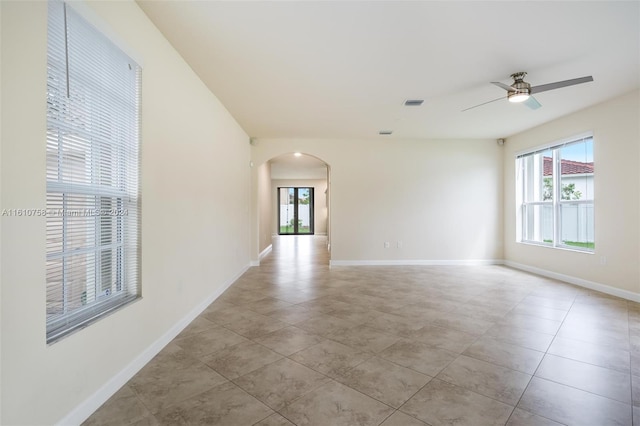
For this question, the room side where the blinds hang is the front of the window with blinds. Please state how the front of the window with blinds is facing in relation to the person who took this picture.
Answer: facing the viewer and to the right of the viewer

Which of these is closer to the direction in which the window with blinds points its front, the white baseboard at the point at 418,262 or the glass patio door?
the white baseboard

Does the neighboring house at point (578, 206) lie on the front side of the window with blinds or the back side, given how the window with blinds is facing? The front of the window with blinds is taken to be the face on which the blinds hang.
on the front side

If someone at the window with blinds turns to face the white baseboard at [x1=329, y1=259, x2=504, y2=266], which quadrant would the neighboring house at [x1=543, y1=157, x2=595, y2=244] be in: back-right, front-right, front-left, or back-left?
front-right

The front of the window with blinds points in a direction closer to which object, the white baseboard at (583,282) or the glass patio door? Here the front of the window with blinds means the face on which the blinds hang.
the white baseboard

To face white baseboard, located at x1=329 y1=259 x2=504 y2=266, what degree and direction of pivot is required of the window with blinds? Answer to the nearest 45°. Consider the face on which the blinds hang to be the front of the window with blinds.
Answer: approximately 45° to its left

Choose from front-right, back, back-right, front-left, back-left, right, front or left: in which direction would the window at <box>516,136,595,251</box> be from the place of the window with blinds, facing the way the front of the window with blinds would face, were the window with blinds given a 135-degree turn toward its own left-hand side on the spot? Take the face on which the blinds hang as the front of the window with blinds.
right

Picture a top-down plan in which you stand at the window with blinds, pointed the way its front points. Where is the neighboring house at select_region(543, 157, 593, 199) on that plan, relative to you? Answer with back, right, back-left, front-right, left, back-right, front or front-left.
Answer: front-left

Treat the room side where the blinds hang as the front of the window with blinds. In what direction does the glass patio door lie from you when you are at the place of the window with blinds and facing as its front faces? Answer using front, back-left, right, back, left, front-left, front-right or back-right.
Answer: left

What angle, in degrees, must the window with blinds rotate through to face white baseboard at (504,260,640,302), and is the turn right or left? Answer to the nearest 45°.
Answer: approximately 45° to its left
